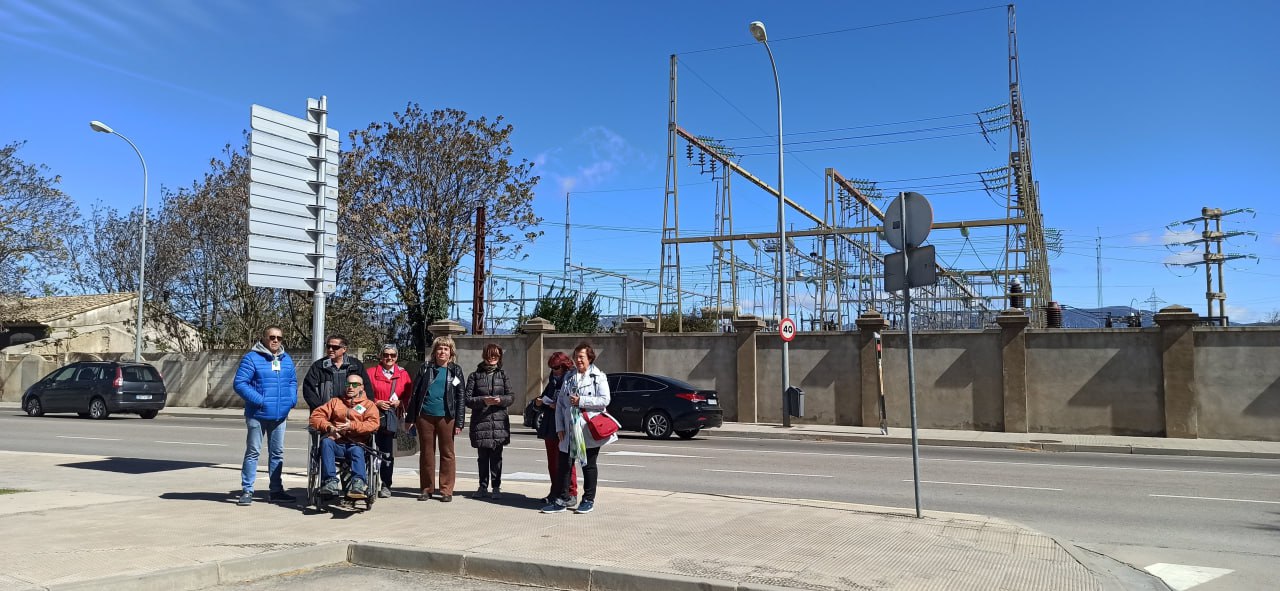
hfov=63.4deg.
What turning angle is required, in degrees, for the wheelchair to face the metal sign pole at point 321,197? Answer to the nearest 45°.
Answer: approximately 180°

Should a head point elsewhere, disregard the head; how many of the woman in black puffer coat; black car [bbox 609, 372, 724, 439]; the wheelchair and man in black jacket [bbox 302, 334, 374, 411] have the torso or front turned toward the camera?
3

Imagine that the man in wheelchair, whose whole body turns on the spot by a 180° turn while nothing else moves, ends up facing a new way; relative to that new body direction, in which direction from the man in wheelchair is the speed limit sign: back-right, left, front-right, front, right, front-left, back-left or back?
front-right

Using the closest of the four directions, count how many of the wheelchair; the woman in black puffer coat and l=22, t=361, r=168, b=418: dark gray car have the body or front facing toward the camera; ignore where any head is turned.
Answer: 2

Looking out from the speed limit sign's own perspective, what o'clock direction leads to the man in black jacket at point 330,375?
The man in black jacket is roughly at 2 o'clock from the speed limit sign.

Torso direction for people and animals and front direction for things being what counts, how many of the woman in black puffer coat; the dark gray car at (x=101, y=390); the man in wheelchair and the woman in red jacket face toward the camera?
3

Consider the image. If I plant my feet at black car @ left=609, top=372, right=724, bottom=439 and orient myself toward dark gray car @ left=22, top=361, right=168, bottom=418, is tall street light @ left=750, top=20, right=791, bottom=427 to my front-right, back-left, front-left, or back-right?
back-right

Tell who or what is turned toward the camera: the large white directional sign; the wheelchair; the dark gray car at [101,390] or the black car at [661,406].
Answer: the wheelchair

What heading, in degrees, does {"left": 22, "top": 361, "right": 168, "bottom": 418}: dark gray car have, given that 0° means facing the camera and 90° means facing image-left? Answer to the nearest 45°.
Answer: approximately 135°

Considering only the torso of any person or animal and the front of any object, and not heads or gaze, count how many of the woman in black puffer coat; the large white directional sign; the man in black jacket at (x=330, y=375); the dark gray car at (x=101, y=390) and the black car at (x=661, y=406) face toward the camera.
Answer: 2

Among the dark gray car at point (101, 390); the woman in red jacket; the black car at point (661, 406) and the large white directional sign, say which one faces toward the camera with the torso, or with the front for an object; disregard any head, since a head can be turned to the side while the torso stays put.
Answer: the woman in red jacket
